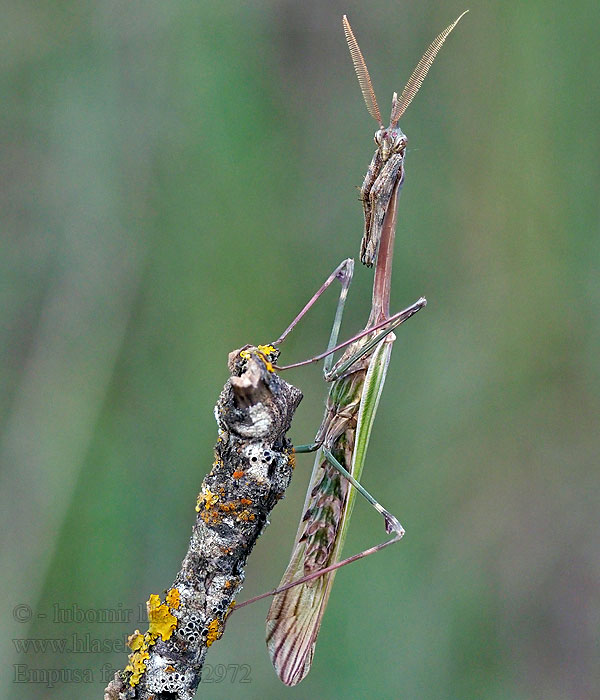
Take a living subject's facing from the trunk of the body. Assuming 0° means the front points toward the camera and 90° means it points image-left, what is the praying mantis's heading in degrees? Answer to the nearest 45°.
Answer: approximately 45°
